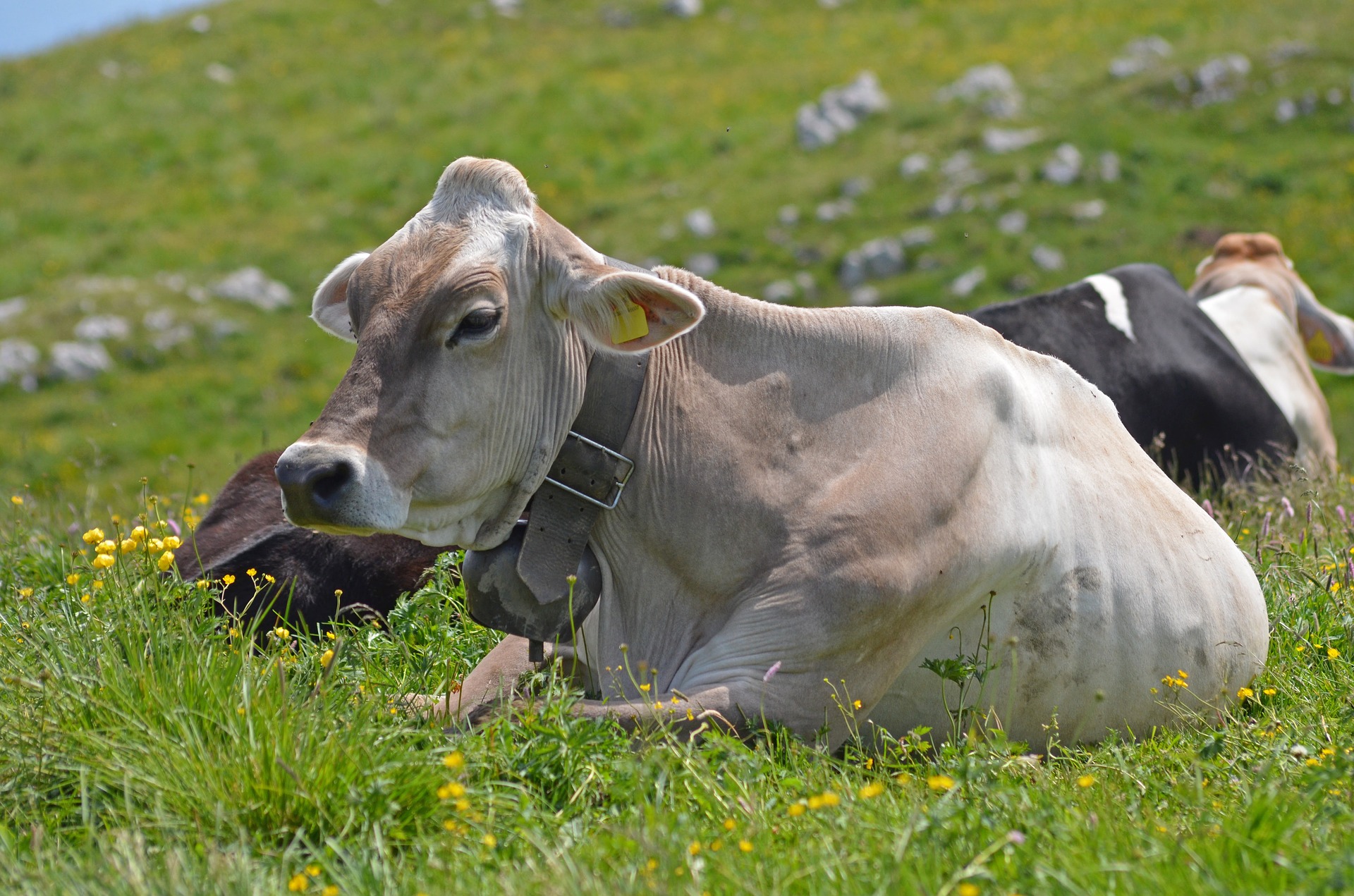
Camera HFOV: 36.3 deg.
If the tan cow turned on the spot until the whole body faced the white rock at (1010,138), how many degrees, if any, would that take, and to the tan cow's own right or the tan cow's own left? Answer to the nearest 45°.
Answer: approximately 135° to the tan cow's own right

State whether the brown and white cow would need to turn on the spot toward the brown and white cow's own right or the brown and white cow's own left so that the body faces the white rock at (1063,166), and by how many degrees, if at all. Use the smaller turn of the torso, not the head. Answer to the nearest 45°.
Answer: approximately 180°

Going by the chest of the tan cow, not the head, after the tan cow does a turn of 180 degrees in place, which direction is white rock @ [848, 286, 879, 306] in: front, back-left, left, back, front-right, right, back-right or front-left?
front-left

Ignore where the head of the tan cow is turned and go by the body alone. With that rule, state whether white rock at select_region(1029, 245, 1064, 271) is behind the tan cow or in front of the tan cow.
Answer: behind

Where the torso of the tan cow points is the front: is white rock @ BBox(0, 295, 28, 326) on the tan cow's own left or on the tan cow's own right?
on the tan cow's own right

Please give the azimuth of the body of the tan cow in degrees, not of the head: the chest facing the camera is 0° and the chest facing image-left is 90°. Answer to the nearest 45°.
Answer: approximately 45°
